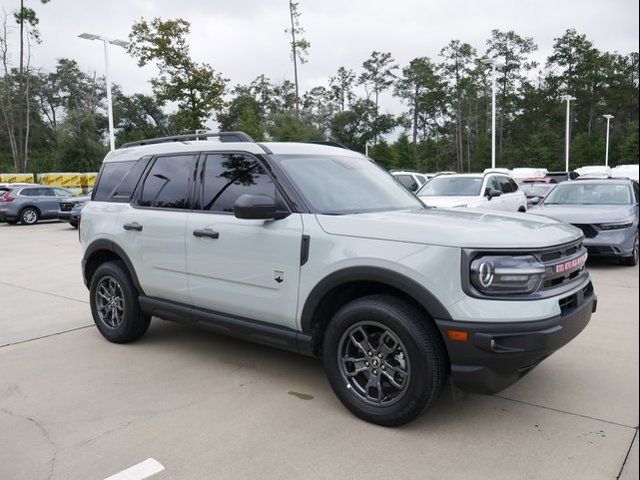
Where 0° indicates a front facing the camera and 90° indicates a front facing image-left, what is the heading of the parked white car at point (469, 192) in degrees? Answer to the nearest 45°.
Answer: approximately 45°

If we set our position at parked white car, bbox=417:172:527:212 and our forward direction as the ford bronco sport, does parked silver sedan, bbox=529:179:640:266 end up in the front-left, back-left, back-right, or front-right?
front-left

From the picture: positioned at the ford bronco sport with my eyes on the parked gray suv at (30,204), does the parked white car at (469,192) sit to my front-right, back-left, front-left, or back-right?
front-right

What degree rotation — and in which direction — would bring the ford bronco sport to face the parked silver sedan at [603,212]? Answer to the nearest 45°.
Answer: approximately 90° to its left

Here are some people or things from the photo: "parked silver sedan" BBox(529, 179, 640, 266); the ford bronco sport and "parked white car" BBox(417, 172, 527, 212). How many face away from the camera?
0

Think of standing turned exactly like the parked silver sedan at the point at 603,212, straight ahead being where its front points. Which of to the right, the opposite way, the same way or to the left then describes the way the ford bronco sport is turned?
to the left

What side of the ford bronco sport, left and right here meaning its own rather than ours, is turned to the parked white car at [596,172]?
left

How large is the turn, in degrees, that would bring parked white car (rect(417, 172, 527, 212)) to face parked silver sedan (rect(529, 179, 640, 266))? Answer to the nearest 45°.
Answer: approximately 90° to its left

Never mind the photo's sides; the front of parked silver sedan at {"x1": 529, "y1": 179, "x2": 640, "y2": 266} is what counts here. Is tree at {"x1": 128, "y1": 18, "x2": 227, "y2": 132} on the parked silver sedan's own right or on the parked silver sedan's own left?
on the parked silver sedan's own right

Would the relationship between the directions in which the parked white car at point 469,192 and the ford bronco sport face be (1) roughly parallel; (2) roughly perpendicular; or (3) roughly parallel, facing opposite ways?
roughly perpendicular

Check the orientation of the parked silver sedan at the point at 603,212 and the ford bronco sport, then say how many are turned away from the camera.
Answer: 0

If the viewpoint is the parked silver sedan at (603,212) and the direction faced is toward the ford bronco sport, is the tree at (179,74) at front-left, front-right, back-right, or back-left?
back-right

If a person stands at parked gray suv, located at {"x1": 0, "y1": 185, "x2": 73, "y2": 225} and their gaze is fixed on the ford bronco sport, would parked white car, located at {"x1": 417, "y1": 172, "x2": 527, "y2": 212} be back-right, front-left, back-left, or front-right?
front-left

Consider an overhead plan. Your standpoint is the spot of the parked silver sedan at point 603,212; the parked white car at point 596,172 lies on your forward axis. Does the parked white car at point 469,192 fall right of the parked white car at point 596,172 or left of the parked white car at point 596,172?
left

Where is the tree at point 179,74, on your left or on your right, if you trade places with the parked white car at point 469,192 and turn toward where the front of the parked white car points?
on your right

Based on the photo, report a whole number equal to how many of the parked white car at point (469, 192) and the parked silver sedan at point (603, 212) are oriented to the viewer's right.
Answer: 0

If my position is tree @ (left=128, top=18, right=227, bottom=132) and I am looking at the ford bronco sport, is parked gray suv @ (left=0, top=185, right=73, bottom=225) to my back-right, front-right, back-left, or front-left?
front-right

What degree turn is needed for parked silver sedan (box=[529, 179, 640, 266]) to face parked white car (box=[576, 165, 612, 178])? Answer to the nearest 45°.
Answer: approximately 135° to its right

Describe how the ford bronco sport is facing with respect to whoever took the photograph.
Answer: facing the viewer and to the right of the viewer
